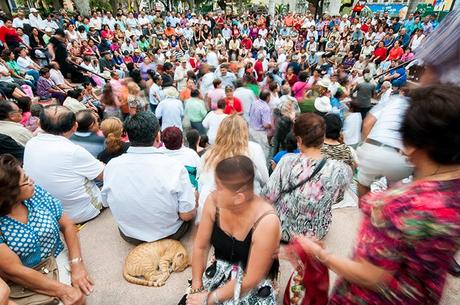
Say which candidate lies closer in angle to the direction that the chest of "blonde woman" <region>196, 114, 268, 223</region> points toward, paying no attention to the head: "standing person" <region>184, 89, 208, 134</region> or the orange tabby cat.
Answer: the standing person

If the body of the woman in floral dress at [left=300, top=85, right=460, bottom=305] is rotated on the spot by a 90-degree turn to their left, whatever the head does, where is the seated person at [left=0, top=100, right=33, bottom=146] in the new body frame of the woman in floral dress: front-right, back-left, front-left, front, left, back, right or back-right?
front-right

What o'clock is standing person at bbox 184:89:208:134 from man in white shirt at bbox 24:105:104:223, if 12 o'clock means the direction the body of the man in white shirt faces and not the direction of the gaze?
The standing person is roughly at 12 o'clock from the man in white shirt.

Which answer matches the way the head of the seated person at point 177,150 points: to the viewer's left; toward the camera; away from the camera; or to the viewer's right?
away from the camera

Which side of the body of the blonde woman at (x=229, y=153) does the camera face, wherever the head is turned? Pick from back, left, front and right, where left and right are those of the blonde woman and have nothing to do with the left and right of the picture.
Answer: back

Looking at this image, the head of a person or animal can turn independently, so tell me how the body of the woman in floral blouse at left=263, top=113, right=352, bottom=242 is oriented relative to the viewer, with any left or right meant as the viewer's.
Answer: facing away from the viewer

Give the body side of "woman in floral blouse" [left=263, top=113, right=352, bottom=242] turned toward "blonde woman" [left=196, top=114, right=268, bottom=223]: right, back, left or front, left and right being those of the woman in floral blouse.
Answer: left

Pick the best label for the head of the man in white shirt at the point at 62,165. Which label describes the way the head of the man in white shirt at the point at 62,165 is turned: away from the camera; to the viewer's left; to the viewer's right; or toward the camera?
away from the camera

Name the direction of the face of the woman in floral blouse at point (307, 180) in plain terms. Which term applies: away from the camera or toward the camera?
away from the camera

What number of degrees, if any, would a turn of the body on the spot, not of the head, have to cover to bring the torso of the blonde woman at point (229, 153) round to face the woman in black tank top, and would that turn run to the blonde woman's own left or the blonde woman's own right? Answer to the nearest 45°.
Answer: approximately 180°

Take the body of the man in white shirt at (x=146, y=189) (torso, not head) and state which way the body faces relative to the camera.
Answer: away from the camera
